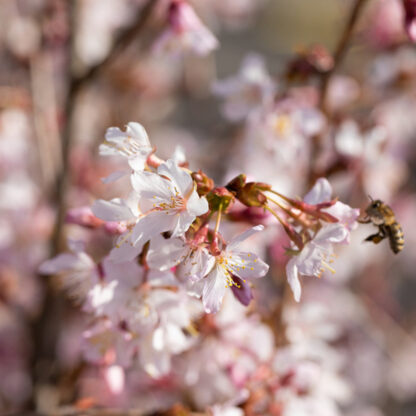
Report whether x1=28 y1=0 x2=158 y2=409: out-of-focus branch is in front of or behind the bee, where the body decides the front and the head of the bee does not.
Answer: in front

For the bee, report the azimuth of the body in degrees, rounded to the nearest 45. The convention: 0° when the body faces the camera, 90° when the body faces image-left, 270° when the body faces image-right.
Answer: approximately 90°
